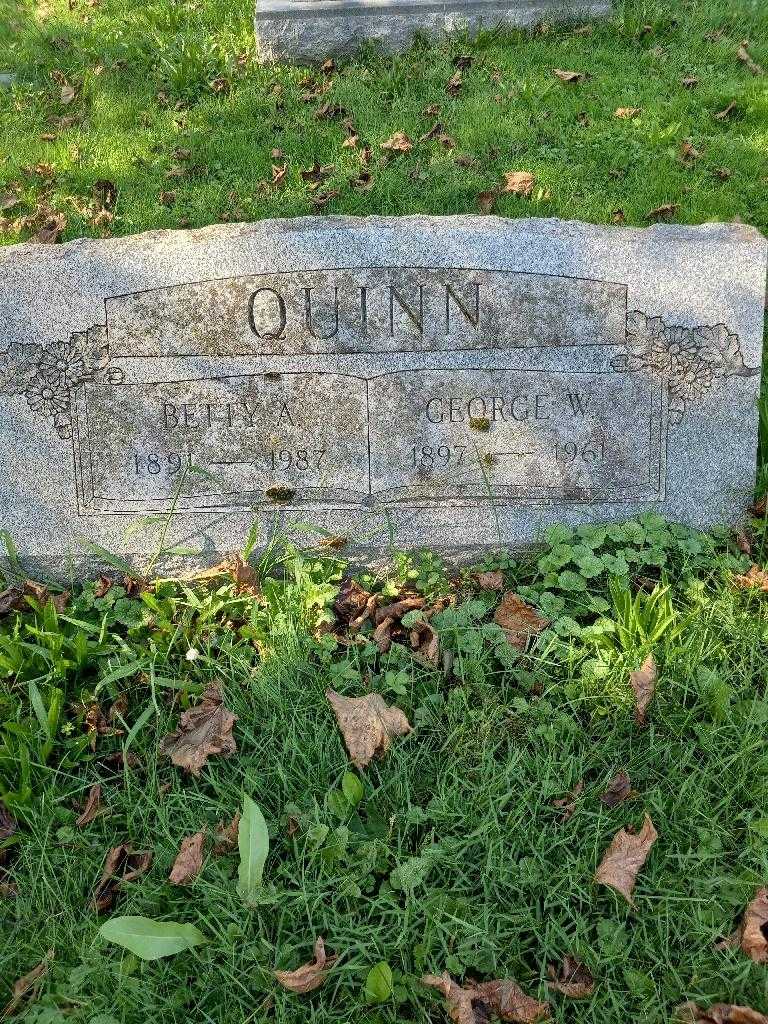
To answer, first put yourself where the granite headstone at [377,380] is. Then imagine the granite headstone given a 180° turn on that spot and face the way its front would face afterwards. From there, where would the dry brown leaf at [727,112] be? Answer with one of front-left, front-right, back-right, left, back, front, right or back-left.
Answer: front-right

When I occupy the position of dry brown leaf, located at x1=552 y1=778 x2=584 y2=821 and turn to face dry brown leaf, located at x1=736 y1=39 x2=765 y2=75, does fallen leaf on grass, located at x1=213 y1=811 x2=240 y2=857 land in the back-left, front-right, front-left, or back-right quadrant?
back-left

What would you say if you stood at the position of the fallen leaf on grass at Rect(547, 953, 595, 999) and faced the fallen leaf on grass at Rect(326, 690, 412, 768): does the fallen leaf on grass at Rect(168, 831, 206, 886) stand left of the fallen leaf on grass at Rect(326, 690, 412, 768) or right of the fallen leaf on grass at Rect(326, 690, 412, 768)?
left

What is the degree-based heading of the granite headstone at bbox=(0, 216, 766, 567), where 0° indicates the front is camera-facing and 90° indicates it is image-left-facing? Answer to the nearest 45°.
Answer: approximately 0°

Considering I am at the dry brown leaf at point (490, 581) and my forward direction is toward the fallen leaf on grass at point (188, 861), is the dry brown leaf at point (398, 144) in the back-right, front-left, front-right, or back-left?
back-right

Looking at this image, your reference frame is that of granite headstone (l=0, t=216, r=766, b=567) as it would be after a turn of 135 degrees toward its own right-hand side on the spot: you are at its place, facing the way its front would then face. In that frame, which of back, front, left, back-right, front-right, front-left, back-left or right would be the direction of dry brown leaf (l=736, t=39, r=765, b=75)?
right

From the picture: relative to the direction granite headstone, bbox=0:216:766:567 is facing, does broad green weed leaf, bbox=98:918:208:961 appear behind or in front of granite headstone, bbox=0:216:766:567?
in front

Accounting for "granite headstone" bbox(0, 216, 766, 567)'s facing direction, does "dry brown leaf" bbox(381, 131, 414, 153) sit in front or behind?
behind

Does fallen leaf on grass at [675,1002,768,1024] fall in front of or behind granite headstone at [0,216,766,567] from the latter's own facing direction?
in front

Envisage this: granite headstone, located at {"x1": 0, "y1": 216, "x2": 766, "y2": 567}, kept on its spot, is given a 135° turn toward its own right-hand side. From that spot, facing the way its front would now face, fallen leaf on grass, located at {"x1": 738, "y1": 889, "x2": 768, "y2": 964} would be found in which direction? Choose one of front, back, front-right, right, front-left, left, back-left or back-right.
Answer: back

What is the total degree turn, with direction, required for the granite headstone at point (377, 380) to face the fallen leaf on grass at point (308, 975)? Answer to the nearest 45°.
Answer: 0° — it already faces it

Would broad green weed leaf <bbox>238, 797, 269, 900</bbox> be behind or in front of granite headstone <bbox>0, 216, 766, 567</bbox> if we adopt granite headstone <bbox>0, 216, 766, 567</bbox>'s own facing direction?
in front
